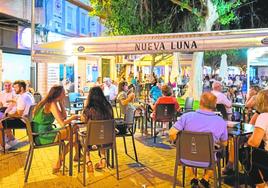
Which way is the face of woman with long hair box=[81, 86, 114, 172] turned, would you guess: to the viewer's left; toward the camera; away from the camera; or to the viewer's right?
away from the camera

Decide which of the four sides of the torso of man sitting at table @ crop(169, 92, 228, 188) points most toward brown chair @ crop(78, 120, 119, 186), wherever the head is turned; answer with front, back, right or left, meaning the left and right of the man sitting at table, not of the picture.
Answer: left

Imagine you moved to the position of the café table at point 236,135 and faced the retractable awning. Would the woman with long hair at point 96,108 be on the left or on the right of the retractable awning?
left

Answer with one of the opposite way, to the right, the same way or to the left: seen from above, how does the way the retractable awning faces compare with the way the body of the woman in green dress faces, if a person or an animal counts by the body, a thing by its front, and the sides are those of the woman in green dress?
to the right

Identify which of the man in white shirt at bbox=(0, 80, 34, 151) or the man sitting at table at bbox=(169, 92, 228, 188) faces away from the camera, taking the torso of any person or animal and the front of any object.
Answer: the man sitting at table

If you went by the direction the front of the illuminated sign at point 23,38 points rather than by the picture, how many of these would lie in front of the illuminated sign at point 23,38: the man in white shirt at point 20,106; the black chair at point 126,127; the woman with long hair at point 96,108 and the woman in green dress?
4

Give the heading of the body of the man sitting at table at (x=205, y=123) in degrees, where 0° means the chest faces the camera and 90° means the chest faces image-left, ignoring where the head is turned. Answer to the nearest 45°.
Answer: approximately 180°

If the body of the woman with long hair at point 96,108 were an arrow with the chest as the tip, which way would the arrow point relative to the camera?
away from the camera

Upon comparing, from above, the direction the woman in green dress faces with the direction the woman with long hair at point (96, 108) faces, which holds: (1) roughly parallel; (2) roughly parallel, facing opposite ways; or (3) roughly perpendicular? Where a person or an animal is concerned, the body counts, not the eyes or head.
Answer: roughly perpendicular

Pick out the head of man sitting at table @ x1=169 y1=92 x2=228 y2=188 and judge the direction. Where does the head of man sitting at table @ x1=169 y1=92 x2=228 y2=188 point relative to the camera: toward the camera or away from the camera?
away from the camera
